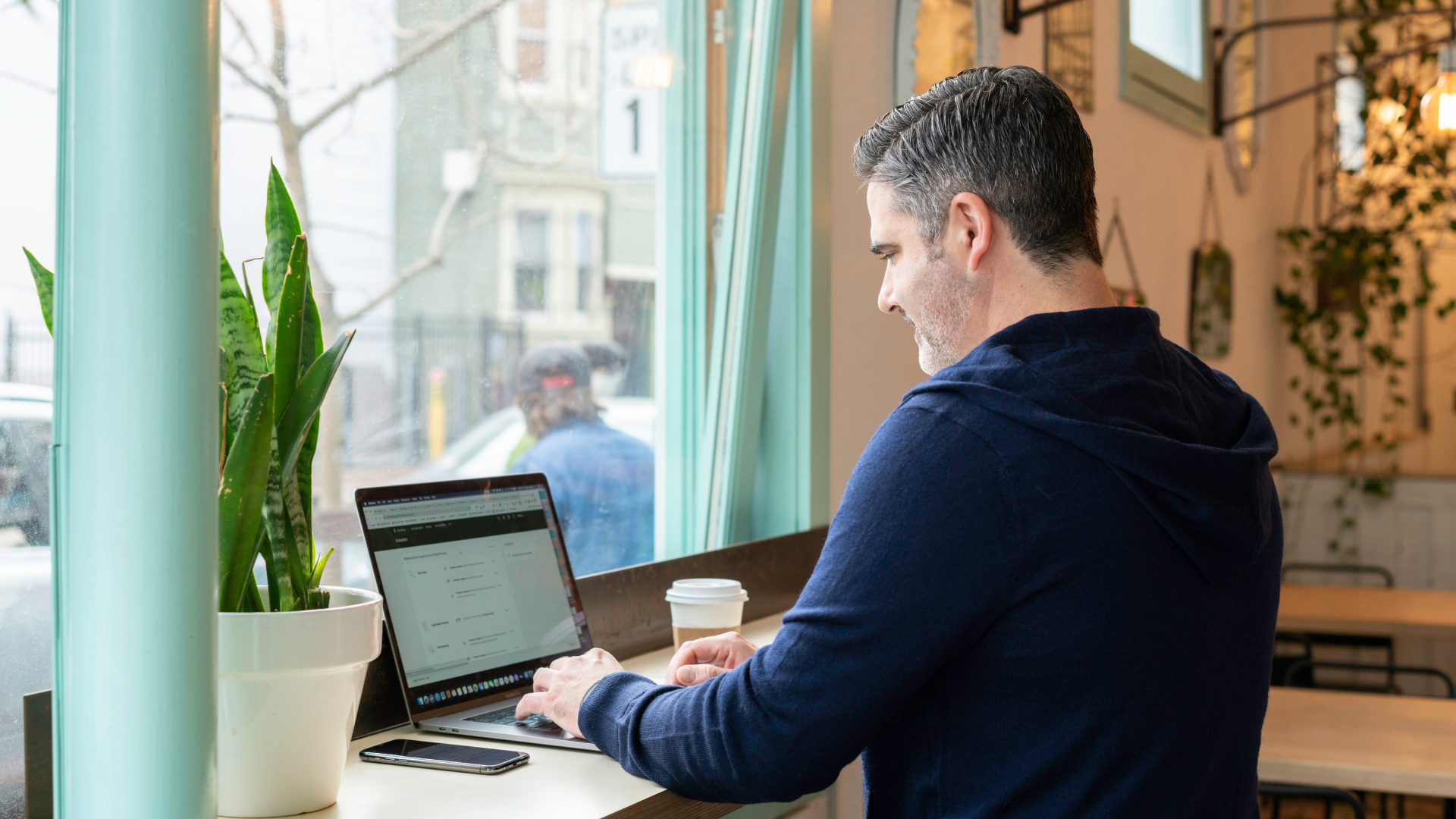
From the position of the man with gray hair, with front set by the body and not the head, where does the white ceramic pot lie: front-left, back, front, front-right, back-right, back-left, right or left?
front-left

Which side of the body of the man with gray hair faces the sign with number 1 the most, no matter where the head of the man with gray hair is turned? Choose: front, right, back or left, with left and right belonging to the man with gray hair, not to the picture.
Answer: front

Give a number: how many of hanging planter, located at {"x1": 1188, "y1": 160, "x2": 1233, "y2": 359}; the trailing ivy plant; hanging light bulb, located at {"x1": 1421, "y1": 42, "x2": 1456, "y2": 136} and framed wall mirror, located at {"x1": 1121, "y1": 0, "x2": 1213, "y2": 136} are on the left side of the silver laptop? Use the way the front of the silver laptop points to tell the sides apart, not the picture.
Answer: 4

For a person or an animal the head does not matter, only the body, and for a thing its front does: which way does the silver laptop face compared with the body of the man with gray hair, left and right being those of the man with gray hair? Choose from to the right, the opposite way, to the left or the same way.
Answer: the opposite way

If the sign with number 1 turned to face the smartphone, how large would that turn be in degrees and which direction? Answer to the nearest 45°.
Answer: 0° — it already faces it

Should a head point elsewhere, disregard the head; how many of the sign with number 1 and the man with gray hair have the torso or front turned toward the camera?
1

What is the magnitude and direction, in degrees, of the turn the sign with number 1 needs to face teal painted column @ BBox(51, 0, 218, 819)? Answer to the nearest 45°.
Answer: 0° — it already faces it

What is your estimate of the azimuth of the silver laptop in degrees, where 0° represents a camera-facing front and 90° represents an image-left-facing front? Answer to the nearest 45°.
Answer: approximately 315°

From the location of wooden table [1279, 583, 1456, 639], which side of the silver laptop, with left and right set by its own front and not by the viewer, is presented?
left

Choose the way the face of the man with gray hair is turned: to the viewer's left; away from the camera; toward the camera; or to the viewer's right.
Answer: to the viewer's left

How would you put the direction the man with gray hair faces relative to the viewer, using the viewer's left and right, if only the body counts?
facing away from the viewer and to the left of the viewer

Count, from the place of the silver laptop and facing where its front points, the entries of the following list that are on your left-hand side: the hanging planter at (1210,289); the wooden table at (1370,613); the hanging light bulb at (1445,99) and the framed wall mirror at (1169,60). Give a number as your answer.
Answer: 4

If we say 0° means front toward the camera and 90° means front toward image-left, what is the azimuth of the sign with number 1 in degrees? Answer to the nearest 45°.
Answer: approximately 0°

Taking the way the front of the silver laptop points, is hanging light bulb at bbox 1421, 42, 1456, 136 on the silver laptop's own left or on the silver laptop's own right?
on the silver laptop's own left
